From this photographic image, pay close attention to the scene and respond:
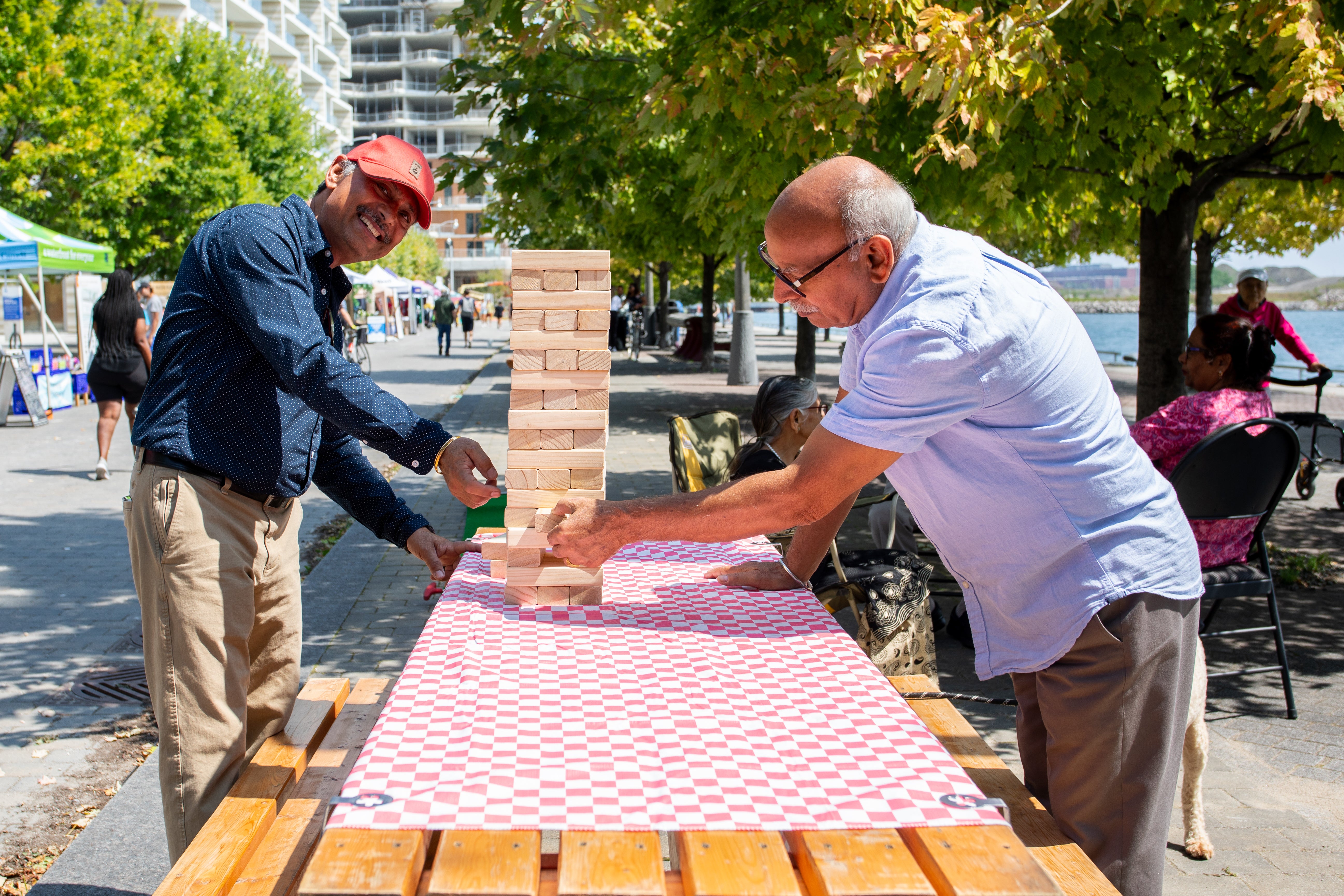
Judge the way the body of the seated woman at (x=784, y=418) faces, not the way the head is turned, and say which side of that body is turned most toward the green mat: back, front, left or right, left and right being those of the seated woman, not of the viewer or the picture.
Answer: back

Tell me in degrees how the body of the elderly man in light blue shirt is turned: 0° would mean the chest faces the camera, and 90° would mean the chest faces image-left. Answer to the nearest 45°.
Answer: approximately 90°

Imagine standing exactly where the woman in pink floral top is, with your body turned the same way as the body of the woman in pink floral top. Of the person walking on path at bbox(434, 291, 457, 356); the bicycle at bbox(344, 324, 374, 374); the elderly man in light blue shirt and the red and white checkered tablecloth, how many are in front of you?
2

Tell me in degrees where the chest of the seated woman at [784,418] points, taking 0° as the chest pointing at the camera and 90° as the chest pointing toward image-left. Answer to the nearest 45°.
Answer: approximately 225°

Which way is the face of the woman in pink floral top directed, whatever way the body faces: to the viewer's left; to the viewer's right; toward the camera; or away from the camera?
to the viewer's left

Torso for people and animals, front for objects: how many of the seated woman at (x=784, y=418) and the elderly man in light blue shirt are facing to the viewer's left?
1

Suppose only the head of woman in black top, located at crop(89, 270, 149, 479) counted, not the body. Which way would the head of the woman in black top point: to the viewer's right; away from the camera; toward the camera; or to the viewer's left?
away from the camera

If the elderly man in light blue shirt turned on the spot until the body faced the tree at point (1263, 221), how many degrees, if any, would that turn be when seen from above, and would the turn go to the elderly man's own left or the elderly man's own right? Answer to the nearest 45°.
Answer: approximately 90° to the elderly man's own right

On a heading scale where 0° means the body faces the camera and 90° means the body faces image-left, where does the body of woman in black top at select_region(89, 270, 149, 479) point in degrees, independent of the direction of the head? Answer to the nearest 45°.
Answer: approximately 180°

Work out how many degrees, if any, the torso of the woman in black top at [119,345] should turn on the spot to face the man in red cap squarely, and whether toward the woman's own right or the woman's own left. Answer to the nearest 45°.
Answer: approximately 180°
